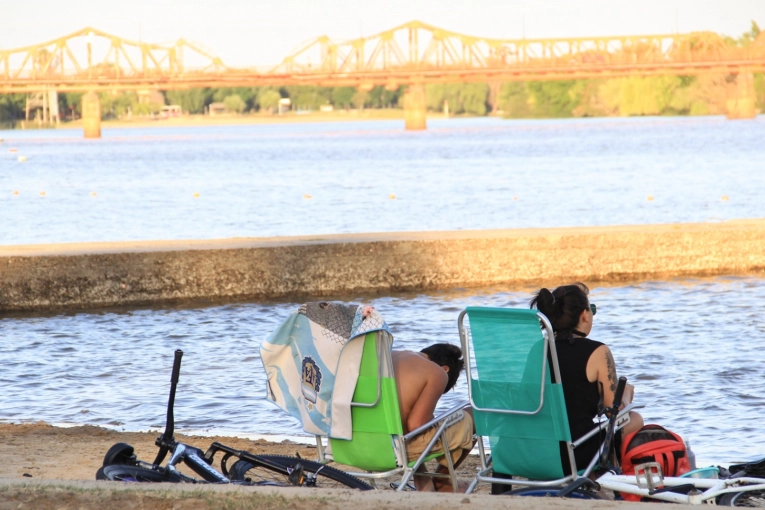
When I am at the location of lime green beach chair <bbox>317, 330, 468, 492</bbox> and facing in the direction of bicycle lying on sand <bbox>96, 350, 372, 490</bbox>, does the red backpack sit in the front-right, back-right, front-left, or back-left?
back-left

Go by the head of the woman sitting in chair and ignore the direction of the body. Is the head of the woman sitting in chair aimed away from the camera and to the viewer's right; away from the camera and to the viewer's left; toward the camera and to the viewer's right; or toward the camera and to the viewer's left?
away from the camera and to the viewer's right

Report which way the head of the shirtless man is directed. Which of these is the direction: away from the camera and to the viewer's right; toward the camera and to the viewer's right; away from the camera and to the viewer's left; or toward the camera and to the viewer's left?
away from the camera and to the viewer's right

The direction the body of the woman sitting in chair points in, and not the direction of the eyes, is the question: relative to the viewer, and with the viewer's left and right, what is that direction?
facing away from the viewer and to the right of the viewer

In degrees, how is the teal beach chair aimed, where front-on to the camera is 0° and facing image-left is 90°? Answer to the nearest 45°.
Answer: approximately 225°

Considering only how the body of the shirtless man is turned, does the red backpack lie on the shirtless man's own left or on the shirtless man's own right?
on the shirtless man's own right

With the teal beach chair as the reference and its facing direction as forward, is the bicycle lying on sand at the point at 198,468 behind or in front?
behind

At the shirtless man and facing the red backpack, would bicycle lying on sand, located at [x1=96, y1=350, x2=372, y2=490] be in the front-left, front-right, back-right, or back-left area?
back-right

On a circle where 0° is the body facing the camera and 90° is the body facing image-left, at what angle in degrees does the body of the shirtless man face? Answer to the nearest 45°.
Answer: approximately 225°

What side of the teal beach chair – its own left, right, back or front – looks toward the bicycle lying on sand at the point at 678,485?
right
